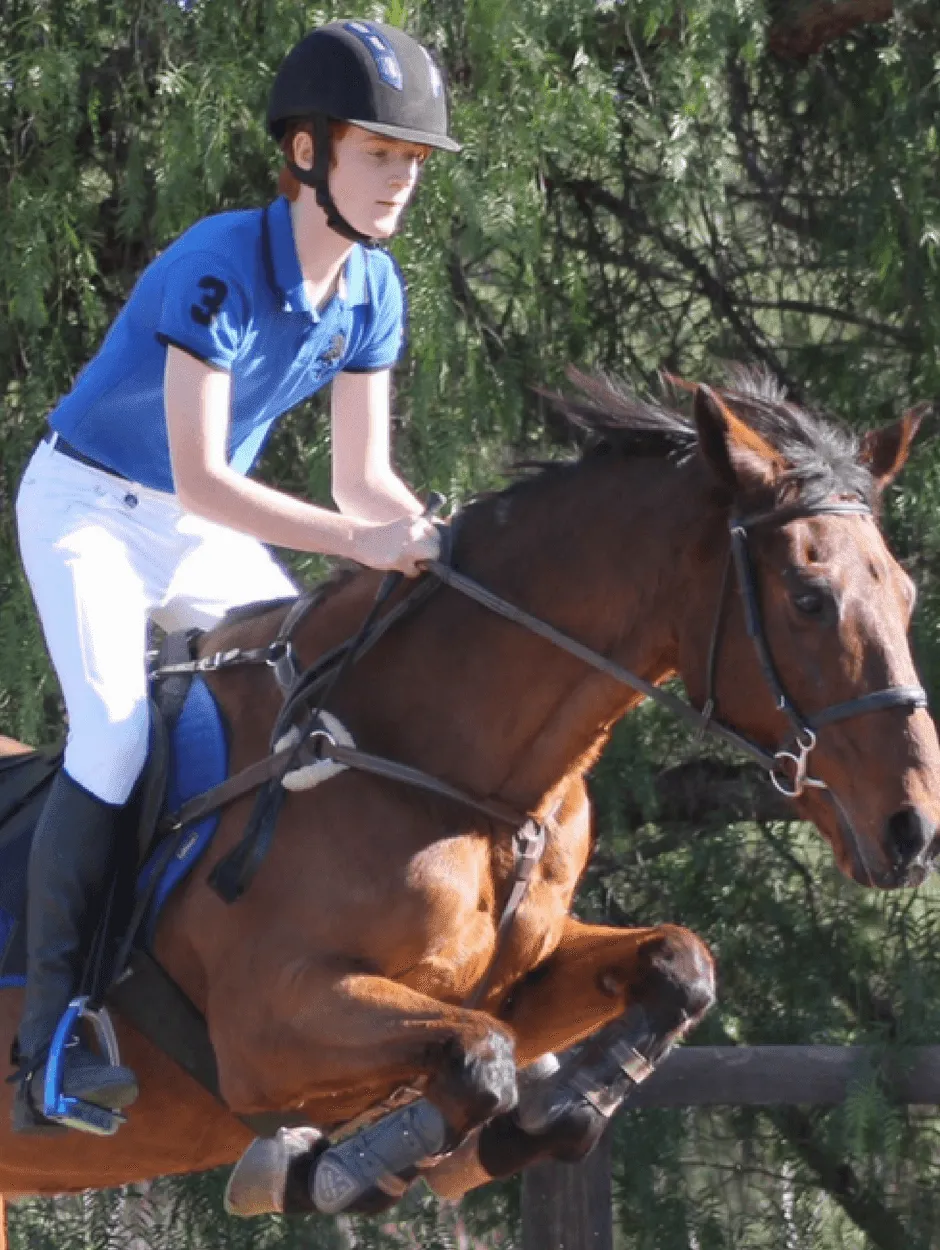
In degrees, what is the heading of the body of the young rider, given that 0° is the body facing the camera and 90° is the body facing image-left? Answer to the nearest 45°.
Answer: approximately 315°

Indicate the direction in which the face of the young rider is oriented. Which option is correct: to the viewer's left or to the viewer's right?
to the viewer's right

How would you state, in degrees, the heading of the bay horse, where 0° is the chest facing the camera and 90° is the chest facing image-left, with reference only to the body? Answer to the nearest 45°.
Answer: approximately 315°
